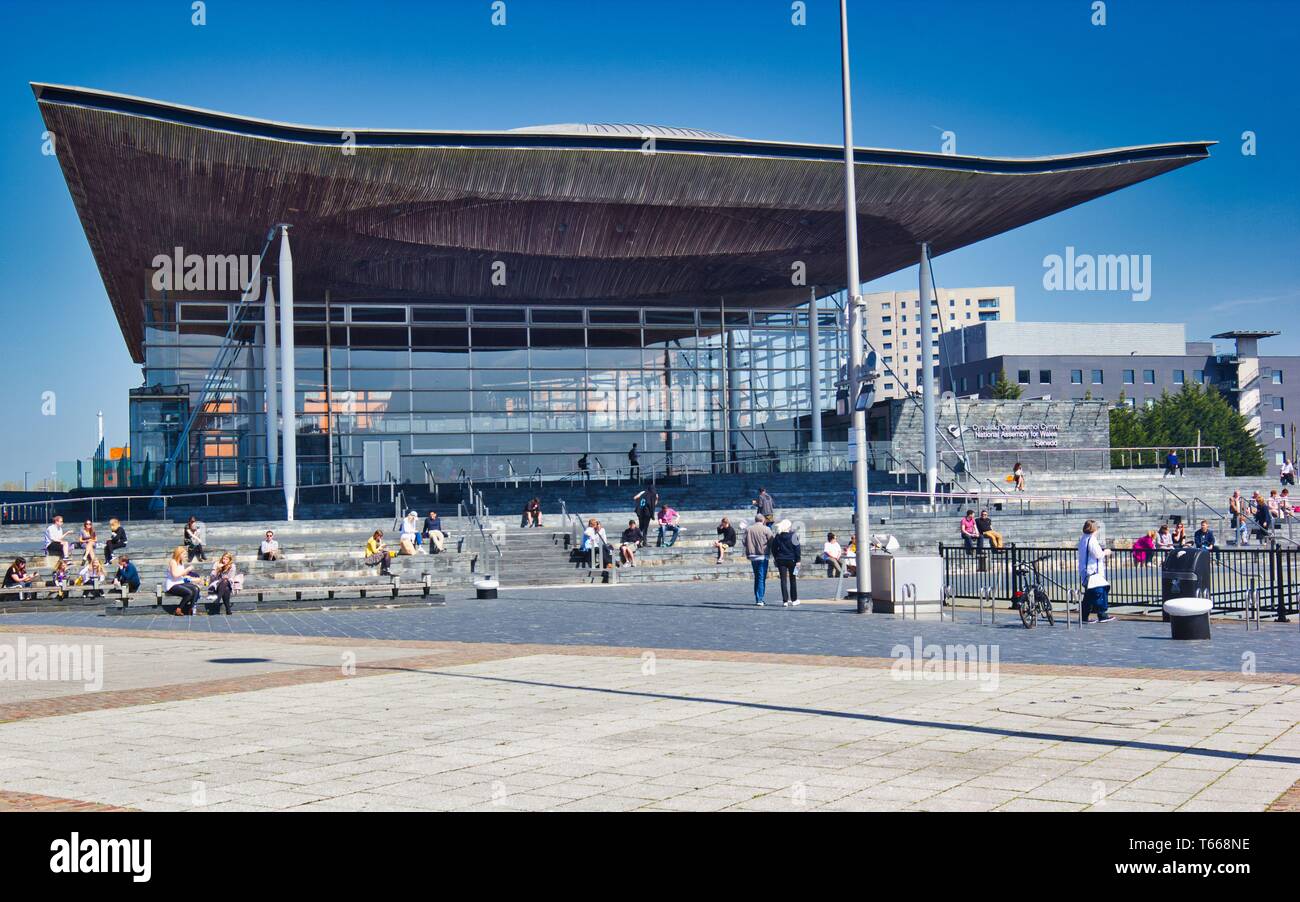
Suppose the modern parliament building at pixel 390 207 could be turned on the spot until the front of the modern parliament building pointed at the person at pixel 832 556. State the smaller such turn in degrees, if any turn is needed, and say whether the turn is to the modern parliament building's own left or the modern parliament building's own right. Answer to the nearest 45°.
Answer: approximately 45° to the modern parliament building's own left

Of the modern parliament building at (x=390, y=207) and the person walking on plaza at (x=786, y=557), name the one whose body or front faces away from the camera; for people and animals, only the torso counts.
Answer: the person walking on plaza

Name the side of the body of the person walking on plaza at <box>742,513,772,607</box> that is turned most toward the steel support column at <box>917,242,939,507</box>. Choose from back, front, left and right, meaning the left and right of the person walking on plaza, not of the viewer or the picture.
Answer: front

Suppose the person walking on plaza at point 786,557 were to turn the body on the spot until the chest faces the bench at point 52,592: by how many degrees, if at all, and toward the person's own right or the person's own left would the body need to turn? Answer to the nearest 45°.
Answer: approximately 90° to the person's own left

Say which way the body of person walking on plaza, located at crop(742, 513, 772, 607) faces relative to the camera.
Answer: away from the camera

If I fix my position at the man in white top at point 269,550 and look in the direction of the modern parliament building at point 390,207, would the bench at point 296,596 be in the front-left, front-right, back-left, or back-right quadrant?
back-right

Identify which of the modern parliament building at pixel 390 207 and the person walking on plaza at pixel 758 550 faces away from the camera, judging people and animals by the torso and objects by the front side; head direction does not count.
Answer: the person walking on plaza

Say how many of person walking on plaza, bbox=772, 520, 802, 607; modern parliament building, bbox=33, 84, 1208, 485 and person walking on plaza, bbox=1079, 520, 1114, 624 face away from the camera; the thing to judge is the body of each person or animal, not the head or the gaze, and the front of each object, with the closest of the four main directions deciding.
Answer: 1

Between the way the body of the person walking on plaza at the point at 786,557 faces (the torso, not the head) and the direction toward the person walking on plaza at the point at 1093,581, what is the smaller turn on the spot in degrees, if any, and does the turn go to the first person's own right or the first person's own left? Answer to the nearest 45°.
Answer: approximately 135° to the first person's own right

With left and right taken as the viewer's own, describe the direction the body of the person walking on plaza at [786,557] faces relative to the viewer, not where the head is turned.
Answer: facing away from the viewer

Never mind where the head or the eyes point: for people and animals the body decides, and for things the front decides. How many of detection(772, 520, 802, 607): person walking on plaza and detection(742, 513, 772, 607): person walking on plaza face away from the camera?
2

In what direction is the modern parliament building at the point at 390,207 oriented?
toward the camera

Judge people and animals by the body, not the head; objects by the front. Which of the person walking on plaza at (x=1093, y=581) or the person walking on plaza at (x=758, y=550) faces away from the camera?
the person walking on plaza at (x=758, y=550)

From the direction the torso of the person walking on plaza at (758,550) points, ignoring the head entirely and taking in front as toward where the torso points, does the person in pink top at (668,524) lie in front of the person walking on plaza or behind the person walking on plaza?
in front
